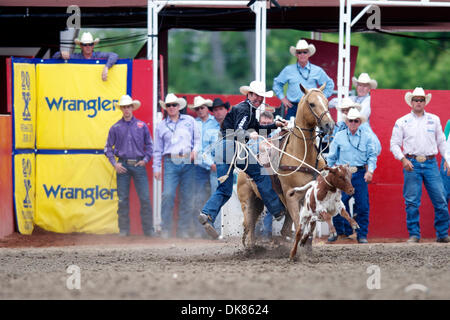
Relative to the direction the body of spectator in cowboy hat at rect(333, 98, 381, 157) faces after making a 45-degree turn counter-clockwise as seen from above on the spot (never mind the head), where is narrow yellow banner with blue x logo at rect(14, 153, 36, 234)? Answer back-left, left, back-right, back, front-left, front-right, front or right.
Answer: back-right

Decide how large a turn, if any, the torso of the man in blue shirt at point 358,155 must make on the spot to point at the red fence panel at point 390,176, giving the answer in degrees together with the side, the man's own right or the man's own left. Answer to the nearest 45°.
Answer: approximately 135° to the man's own left

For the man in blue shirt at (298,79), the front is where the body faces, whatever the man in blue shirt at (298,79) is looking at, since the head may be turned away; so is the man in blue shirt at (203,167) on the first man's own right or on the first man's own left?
on the first man's own right

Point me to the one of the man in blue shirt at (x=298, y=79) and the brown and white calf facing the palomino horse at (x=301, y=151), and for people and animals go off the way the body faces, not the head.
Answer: the man in blue shirt

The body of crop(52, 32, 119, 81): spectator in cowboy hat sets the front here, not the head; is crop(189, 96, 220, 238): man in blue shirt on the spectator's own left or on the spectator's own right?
on the spectator's own left

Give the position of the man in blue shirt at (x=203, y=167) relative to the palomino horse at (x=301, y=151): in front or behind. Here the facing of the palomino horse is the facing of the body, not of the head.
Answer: behind

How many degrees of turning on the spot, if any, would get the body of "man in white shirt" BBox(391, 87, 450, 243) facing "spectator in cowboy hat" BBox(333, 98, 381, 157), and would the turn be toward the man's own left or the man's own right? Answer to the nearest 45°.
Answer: approximately 90° to the man's own right

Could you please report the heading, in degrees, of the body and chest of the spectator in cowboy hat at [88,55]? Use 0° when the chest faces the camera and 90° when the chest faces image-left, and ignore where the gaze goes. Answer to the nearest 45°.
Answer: approximately 0°

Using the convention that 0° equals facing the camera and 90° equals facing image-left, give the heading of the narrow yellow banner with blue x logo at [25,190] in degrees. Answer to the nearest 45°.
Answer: approximately 0°

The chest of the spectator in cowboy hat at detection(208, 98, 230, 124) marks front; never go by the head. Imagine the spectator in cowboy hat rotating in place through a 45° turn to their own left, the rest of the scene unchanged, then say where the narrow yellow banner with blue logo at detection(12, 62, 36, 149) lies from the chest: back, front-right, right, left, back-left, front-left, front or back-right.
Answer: back-right
